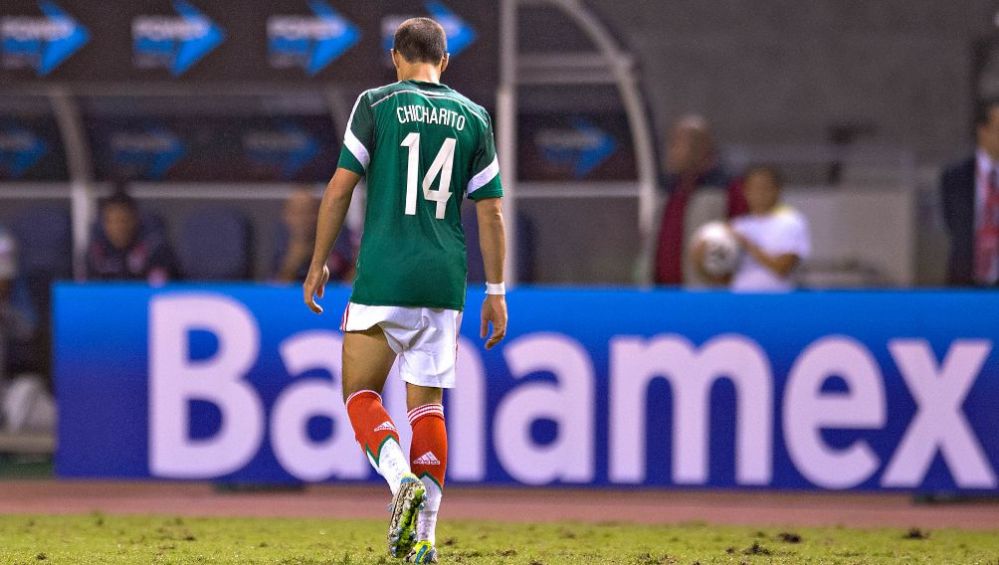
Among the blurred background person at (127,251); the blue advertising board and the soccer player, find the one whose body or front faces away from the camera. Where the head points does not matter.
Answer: the soccer player

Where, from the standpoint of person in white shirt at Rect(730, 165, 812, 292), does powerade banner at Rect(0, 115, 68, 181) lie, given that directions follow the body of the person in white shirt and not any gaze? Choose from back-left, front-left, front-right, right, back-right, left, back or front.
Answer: front-right

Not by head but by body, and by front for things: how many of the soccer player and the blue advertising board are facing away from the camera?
1

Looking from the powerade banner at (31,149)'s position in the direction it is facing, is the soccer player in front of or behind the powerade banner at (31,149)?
in front

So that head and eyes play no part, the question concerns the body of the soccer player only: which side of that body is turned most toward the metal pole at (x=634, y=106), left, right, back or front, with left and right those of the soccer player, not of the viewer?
front

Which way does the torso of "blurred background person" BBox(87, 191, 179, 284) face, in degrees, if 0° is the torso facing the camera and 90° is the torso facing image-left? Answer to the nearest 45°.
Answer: approximately 0°

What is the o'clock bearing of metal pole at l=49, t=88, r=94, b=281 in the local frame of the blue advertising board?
The metal pole is roughly at 4 o'clock from the blue advertising board.

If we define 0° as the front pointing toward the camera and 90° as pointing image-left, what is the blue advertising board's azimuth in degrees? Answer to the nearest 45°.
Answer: approximately 0°

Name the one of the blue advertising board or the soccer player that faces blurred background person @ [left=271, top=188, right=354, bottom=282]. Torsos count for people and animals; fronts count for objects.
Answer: the soccer player

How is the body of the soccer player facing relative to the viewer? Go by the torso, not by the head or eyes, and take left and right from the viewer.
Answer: facing away from the viewer
